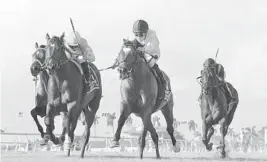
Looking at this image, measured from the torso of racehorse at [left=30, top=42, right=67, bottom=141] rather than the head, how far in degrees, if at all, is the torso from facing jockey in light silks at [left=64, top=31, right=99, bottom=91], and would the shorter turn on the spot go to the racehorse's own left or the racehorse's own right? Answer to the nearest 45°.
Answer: approximately 135° to the racehorse's own left

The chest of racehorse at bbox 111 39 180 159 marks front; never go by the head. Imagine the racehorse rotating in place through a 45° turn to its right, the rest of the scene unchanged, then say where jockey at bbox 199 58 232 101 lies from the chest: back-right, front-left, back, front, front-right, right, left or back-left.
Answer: back-right

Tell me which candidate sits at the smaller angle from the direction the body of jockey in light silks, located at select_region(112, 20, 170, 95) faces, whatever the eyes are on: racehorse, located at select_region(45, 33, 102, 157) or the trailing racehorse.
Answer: the racehorse

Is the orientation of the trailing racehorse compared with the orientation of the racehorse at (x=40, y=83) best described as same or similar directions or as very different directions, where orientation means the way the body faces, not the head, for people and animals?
same or similar directions

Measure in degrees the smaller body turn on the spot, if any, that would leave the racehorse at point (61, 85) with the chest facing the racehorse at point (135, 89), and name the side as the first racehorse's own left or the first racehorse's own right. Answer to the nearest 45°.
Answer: approximately 90° to the first racehorse's own left

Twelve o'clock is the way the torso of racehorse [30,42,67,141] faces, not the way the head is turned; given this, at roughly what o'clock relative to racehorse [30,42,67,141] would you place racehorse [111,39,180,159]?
racehorse [111,39,180,159] is roughly at 9 o'clock from racehorse [30,42,67,141].

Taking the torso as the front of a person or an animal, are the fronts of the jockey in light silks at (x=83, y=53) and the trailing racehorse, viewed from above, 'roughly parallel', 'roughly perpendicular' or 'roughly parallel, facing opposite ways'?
roughly parallel

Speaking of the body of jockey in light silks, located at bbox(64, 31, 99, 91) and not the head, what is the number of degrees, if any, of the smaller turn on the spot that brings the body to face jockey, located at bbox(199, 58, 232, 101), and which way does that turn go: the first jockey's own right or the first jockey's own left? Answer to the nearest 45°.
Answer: approximately 135° to the first jockey's own left

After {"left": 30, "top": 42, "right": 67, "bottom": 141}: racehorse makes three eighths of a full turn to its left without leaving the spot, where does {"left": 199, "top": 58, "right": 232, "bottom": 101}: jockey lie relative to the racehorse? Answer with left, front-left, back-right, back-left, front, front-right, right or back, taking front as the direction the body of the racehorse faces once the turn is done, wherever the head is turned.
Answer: front

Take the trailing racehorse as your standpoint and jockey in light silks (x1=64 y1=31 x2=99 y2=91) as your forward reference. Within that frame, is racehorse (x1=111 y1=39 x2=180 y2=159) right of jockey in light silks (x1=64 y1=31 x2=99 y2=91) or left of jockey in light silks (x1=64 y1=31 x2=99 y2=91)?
left

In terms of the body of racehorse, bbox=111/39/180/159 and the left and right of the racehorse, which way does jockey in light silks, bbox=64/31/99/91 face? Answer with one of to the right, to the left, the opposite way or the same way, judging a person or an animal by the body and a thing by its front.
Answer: the same way

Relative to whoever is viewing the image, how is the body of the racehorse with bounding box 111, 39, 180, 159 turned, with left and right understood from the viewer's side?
facing the viewer and to the left of the viewer

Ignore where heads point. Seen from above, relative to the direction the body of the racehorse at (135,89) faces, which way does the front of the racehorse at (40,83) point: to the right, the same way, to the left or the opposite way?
the same way

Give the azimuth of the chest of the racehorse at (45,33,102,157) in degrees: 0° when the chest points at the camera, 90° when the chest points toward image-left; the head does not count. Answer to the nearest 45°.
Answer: approximately 45°

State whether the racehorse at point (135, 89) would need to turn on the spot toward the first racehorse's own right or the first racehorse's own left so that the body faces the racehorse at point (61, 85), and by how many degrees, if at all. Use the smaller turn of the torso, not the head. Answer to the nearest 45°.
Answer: approximately 45° to the first racehorse's own right

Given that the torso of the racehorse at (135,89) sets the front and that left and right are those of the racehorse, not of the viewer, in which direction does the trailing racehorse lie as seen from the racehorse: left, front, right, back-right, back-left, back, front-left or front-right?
back
